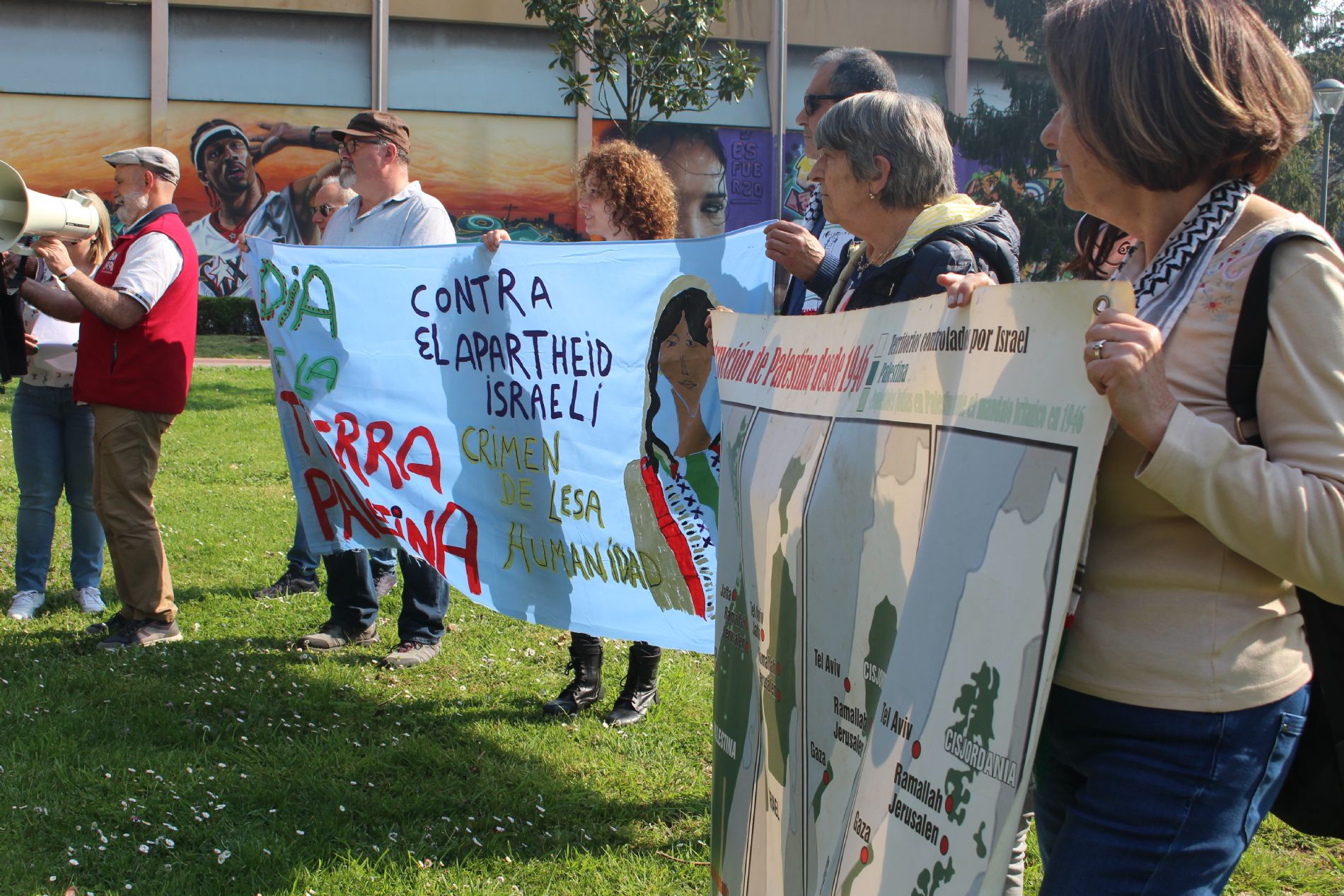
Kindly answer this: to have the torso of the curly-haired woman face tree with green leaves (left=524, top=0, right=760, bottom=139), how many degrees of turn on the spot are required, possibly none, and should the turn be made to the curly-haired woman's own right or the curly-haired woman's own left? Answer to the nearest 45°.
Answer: approximately 135° to the curly-haired woman's own right

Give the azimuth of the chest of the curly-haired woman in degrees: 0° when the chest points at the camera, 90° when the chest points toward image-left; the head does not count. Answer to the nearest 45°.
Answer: approximately 45°

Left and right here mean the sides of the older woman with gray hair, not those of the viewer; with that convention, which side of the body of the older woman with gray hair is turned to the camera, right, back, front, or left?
left

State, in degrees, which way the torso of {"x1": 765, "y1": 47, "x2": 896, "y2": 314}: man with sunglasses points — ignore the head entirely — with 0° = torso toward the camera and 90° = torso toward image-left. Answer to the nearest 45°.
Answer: approximately 90°

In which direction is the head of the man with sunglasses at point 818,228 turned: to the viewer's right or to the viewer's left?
to the viewer's left

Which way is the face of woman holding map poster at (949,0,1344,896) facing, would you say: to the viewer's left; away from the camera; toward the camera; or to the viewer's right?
to the viewer's left

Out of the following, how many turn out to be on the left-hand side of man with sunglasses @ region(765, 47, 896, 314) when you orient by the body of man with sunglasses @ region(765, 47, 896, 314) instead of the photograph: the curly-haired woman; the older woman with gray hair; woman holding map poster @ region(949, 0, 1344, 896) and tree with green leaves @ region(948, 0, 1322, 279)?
2

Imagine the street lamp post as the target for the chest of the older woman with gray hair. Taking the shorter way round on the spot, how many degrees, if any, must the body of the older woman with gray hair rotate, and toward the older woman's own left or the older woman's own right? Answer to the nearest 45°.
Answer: approximately 90° to the older woman's own right

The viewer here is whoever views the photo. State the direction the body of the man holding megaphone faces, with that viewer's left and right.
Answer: facing to the left of the viewer

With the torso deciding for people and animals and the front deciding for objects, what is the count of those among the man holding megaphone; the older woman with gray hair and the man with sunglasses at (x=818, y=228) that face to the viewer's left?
3

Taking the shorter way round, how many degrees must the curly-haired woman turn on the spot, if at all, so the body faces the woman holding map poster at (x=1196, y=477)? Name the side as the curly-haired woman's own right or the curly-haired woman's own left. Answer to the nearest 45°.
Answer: approximately 45° to the curly-haired woman's own left

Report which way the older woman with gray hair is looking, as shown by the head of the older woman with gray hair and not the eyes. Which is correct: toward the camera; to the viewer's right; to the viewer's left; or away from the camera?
to the viewer's left
